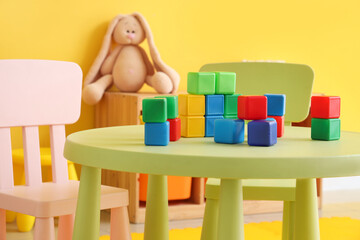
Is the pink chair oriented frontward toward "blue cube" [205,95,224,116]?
yes

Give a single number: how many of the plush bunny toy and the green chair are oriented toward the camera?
2

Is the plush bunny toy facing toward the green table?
yes

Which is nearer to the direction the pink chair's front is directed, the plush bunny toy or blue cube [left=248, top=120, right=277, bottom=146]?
the blue cube

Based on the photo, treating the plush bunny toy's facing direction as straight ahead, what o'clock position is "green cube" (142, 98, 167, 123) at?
The green cube is roughly at 12 o'clock from the plush bunny toy.

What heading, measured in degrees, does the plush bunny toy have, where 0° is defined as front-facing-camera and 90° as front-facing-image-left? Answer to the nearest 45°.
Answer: approximately 0°

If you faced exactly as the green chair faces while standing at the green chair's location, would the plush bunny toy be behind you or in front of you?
behind

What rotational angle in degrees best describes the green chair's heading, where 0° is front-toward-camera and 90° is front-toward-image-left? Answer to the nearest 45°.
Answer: approximately 0°
